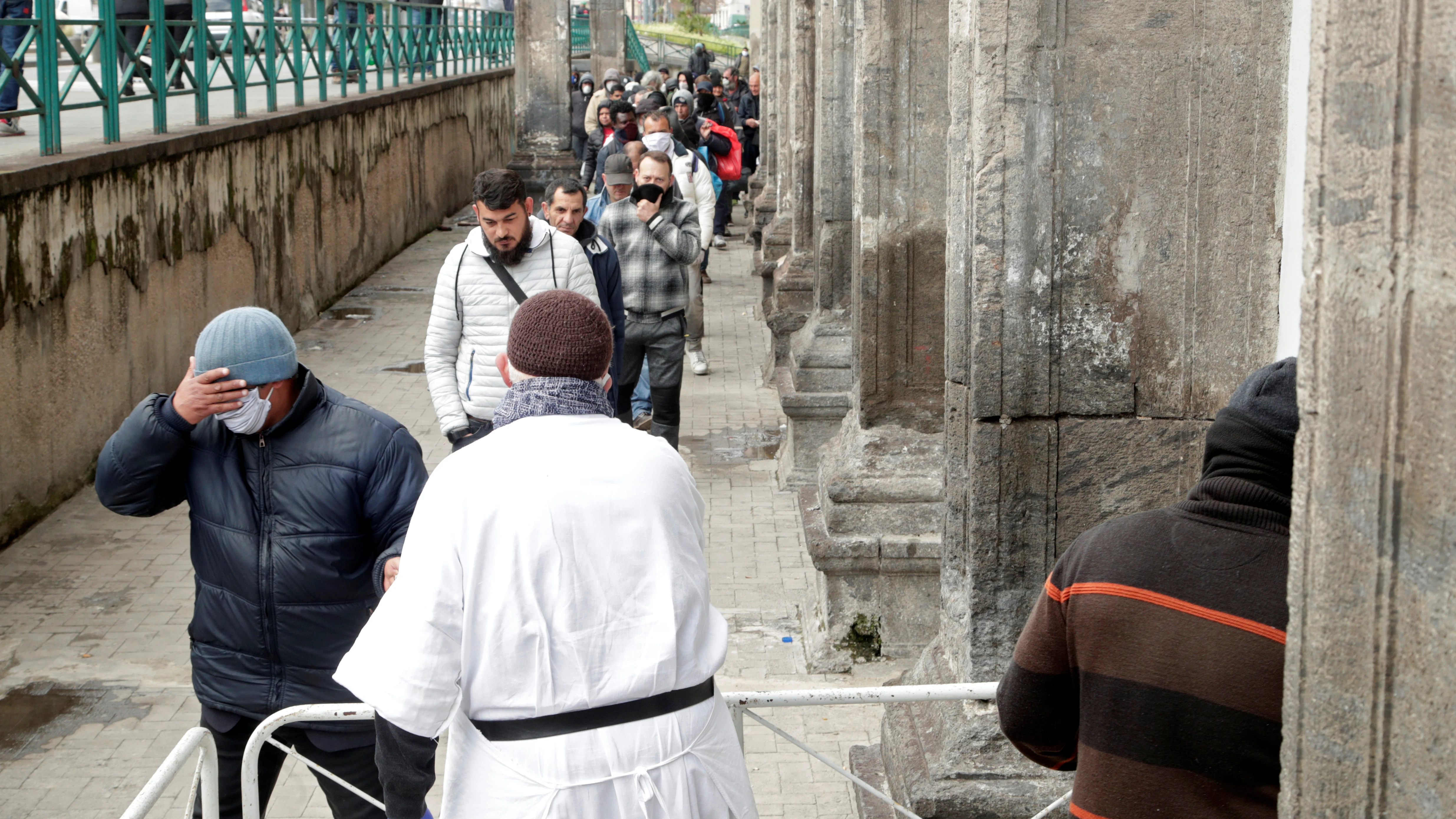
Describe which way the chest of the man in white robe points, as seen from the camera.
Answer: away from the camera

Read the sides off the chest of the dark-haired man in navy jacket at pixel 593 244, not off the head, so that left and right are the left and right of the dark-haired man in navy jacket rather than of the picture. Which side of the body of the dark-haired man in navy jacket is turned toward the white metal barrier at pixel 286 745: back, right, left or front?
front

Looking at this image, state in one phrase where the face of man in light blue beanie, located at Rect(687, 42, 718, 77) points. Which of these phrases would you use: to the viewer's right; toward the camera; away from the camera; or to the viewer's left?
toward the camera

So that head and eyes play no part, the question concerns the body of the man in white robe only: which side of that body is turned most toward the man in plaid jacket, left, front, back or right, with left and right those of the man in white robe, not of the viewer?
front

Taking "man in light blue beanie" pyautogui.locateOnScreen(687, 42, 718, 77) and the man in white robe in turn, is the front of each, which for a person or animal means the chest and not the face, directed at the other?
yes

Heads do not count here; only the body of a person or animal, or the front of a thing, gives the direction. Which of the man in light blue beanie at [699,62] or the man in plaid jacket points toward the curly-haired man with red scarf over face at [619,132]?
the man in light blue beanie at [699,62]

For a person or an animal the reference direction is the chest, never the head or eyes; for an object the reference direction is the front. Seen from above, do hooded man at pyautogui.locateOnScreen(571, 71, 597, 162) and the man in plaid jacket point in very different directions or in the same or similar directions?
same or similar directions

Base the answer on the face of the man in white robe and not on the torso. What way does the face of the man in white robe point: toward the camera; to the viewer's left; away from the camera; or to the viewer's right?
away from the camera

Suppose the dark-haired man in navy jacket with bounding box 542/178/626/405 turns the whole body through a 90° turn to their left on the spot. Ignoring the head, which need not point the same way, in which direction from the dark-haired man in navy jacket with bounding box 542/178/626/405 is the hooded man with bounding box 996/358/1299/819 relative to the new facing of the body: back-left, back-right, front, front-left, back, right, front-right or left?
right

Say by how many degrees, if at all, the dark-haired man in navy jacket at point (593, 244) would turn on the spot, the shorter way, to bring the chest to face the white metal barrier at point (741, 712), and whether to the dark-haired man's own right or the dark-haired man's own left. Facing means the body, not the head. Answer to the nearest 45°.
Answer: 0° — they already face it

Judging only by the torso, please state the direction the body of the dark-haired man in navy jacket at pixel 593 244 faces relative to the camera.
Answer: toward the camera

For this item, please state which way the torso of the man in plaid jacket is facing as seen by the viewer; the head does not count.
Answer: toward the camera

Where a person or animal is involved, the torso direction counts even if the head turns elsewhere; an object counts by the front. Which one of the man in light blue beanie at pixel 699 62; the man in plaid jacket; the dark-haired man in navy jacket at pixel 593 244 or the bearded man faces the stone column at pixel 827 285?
the man in light blue beanie at pixel 699 62

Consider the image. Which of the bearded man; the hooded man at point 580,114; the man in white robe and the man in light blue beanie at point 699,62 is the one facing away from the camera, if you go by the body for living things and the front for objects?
the man in white robe

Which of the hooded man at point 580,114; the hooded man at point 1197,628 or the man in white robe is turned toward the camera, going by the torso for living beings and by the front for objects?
the hooded man at point 580,114

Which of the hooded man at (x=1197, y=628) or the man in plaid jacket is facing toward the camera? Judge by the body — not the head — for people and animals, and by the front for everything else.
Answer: the man in plaid jacket

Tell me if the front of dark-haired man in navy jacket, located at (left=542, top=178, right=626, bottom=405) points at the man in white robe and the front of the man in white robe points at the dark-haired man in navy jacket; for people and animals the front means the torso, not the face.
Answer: yes

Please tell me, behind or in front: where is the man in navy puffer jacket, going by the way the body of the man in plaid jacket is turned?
in front
